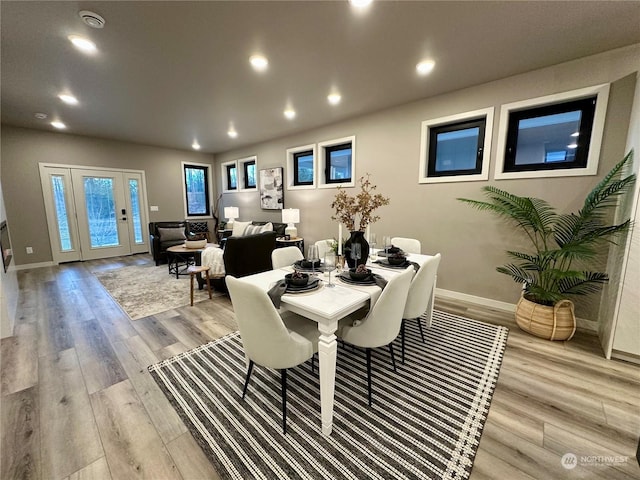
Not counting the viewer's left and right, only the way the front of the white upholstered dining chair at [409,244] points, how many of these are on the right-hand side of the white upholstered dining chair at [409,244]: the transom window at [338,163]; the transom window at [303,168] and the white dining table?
2

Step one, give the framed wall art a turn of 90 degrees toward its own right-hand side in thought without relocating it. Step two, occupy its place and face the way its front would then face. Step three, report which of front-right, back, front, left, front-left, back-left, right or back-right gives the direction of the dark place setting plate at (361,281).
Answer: back-left

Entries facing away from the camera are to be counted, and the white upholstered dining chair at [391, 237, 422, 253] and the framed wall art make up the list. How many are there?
0

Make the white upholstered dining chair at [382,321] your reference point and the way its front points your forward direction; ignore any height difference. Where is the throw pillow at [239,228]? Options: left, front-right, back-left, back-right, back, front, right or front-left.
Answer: front

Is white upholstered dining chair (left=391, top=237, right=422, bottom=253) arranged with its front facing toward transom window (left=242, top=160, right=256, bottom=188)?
no

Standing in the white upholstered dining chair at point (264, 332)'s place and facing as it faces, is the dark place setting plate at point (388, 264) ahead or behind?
ahead

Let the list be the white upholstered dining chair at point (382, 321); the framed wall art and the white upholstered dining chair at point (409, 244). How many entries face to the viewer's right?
0

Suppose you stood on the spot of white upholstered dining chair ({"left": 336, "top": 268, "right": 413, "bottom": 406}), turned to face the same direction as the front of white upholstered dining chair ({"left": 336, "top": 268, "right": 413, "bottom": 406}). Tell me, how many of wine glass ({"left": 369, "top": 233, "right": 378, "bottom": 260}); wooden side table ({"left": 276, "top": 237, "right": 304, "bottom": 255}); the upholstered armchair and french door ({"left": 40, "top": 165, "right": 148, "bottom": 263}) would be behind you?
0

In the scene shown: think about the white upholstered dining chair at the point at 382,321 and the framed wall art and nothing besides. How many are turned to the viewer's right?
0

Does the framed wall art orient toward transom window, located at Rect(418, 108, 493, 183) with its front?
no

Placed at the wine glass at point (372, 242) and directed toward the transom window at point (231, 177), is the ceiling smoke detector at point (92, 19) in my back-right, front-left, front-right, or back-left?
front-left

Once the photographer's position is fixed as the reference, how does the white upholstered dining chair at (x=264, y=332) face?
facing away from the viewer and to the right of the viewer

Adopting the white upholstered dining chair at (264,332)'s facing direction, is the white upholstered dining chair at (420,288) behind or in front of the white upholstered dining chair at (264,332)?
in front

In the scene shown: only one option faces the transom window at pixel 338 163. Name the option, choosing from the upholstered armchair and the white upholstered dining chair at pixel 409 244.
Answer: the upholstered armchair

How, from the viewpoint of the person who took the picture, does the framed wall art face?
facing the viewer and to the left of the viewer

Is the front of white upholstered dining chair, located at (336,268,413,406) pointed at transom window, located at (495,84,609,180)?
no

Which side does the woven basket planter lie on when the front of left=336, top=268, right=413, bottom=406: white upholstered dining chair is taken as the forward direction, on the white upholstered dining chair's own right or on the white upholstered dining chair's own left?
on the white upholstered dining chair's own right
